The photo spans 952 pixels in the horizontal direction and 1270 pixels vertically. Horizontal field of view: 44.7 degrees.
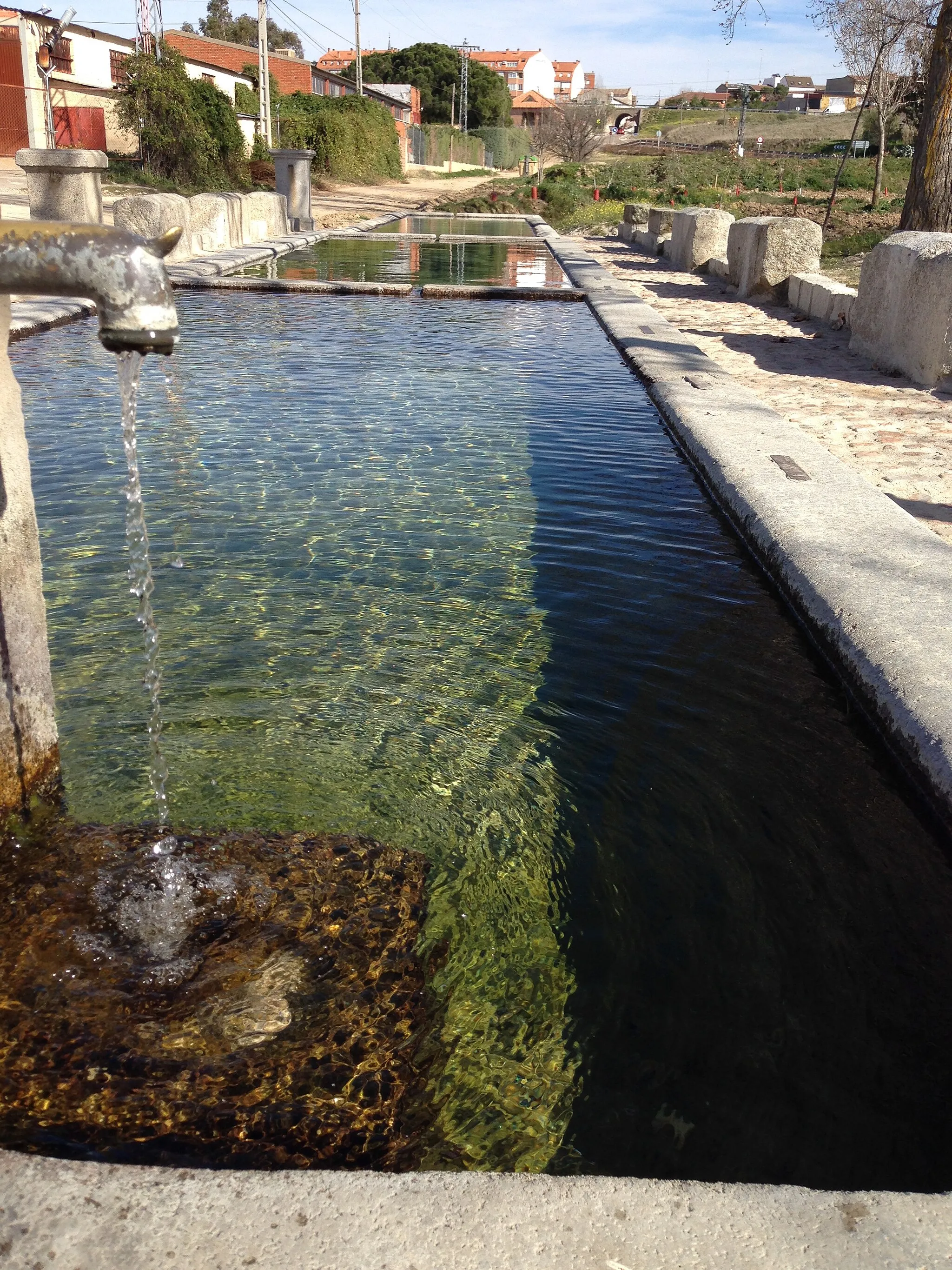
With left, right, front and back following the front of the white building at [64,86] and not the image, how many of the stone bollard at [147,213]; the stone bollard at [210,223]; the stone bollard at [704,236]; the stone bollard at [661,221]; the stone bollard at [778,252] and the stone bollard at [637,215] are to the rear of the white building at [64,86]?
0

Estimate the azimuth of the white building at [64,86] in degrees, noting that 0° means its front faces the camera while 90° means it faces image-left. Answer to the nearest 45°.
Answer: approximately 315°

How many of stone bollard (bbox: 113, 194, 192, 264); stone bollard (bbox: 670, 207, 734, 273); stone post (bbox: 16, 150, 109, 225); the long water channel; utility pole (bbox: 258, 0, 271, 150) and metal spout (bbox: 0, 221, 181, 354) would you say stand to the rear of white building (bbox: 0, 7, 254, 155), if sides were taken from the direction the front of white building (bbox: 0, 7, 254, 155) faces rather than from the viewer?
0

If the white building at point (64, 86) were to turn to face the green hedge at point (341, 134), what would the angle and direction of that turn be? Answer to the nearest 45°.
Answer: approximately 90° to its left

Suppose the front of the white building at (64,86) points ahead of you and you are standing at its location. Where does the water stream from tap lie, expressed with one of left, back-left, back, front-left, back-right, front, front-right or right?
front-right

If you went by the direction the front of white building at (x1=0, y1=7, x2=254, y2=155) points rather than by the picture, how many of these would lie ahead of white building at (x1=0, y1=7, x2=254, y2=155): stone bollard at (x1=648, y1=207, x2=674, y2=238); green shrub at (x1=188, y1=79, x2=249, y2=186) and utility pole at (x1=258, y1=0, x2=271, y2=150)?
3

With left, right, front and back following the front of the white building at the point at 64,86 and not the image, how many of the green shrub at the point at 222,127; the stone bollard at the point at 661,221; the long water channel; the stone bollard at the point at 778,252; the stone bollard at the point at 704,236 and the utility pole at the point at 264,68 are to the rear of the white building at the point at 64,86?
0

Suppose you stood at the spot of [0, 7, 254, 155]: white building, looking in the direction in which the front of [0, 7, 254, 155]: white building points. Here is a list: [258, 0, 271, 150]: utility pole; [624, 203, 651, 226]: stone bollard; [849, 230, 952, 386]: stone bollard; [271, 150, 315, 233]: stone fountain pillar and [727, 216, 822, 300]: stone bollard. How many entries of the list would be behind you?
0

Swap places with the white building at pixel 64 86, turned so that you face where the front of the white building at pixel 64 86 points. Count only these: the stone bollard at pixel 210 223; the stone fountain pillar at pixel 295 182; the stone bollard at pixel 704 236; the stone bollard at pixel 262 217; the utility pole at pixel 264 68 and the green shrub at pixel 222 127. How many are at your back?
0

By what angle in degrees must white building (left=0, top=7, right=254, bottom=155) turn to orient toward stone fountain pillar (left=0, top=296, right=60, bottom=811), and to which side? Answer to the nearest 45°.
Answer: approximately 45° to its right

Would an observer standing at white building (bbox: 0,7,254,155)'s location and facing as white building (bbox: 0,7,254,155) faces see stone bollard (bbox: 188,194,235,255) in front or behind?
in front

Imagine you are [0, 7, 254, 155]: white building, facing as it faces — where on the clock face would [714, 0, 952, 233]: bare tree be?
The bare tree is roughly at 1 o'clock from the white building.

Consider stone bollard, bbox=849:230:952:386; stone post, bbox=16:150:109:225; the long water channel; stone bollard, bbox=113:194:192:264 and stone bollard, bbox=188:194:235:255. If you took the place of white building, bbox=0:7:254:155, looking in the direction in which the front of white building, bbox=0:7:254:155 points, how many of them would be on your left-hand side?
0

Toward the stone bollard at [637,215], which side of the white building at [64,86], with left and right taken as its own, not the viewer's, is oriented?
front

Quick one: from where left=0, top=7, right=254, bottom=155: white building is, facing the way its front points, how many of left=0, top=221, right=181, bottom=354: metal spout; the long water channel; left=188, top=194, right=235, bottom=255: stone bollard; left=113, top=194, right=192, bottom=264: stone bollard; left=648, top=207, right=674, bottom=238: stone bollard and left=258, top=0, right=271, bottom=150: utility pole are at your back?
0

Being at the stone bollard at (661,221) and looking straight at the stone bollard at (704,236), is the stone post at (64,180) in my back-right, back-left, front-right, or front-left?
front-right

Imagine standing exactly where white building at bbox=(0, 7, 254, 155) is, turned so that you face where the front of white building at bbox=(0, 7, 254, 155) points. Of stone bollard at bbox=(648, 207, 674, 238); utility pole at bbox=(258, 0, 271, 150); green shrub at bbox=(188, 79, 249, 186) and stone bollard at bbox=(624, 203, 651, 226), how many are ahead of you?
4

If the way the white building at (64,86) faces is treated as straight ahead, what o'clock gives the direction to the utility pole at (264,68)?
The utility pole is roughly at 9 o'clock from the white building.

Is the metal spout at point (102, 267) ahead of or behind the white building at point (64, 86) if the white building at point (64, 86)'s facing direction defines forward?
ahead

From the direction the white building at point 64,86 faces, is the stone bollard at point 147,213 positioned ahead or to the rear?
ahead

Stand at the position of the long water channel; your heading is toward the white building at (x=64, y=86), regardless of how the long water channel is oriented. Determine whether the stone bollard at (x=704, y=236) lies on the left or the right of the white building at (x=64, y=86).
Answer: right
